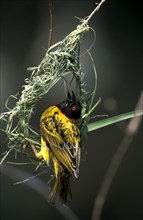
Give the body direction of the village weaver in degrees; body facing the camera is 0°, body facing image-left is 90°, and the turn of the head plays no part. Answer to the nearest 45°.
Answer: approximately 135°
